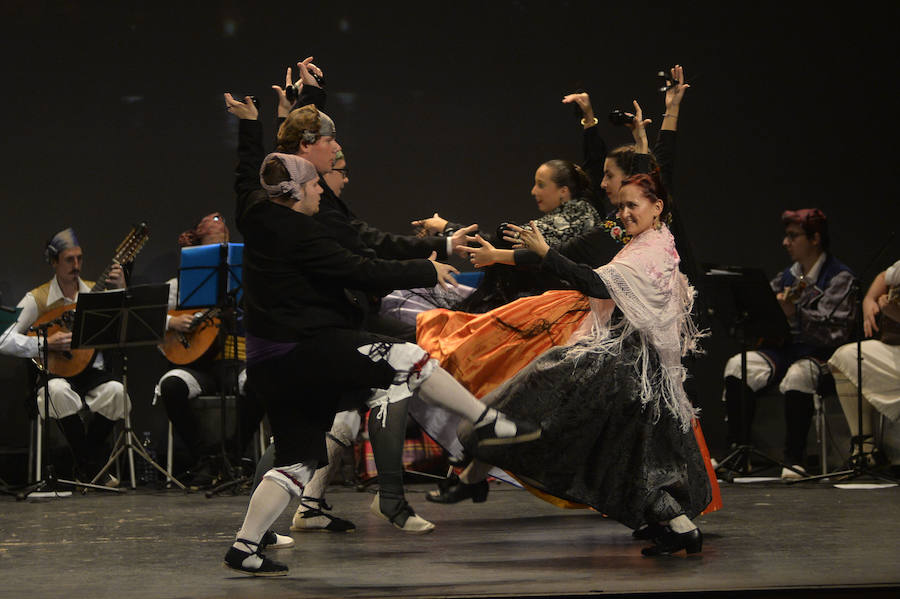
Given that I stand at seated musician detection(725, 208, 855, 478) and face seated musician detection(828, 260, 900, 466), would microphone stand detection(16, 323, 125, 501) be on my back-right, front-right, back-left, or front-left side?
back-right

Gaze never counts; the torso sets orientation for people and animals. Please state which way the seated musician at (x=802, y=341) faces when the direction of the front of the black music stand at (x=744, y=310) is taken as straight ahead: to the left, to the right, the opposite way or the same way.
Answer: the opposite way

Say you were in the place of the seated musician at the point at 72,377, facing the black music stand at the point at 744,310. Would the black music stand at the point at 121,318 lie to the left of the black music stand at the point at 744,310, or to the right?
right

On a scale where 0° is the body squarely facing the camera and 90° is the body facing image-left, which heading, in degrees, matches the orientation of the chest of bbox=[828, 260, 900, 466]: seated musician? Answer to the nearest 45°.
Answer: approximately 45°

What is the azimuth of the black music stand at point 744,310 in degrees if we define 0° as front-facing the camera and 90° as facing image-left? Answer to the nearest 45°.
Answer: approximately 225°

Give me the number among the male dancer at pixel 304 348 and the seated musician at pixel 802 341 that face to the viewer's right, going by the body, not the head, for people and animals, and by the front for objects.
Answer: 1

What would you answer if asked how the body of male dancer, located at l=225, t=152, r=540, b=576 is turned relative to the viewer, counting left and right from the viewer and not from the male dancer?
facing to the right of the viewer

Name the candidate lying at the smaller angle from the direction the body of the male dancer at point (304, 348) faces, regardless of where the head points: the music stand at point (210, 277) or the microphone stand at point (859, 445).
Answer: the microphone stand
